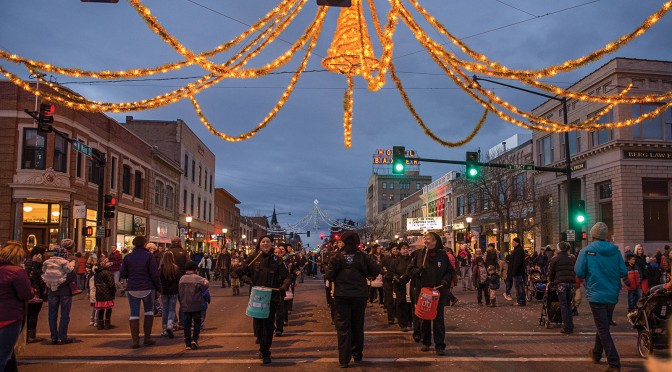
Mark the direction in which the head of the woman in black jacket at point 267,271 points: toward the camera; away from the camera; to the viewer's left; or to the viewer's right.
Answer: toward the camera

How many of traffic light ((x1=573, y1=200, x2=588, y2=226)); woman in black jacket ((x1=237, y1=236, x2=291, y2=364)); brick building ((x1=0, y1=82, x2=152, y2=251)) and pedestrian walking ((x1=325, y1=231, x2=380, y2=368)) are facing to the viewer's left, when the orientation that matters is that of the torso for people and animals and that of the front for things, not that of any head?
0

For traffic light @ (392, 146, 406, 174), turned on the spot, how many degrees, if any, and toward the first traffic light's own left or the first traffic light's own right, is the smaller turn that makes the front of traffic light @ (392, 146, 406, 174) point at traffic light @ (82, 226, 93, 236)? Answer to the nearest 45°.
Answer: approximately 90° to the first traffic light's own right

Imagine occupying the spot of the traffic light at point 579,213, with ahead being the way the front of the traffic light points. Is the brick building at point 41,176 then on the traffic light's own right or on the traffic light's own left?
on the traffic light's own right

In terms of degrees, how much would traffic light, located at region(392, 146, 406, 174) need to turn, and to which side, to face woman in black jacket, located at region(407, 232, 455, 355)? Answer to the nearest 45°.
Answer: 0° — it already faces them

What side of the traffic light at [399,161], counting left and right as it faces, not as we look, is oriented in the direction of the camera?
front

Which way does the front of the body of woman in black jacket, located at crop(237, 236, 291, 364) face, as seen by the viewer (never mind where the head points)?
toward the camera

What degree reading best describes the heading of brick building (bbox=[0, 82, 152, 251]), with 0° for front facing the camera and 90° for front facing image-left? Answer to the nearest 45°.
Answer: approximately 315°

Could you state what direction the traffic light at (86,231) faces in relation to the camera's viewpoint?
facing the viewer

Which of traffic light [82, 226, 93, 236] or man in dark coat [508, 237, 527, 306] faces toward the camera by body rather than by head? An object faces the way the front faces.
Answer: the traffic light

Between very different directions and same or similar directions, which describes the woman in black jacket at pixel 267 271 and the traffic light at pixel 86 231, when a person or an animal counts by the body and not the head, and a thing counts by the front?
same or similar directions
